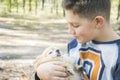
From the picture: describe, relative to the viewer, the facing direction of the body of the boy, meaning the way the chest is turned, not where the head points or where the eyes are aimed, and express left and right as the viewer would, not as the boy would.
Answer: facing the viewer and to the left of the viewer

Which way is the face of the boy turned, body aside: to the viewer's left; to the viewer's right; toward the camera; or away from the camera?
to the viewer's left
